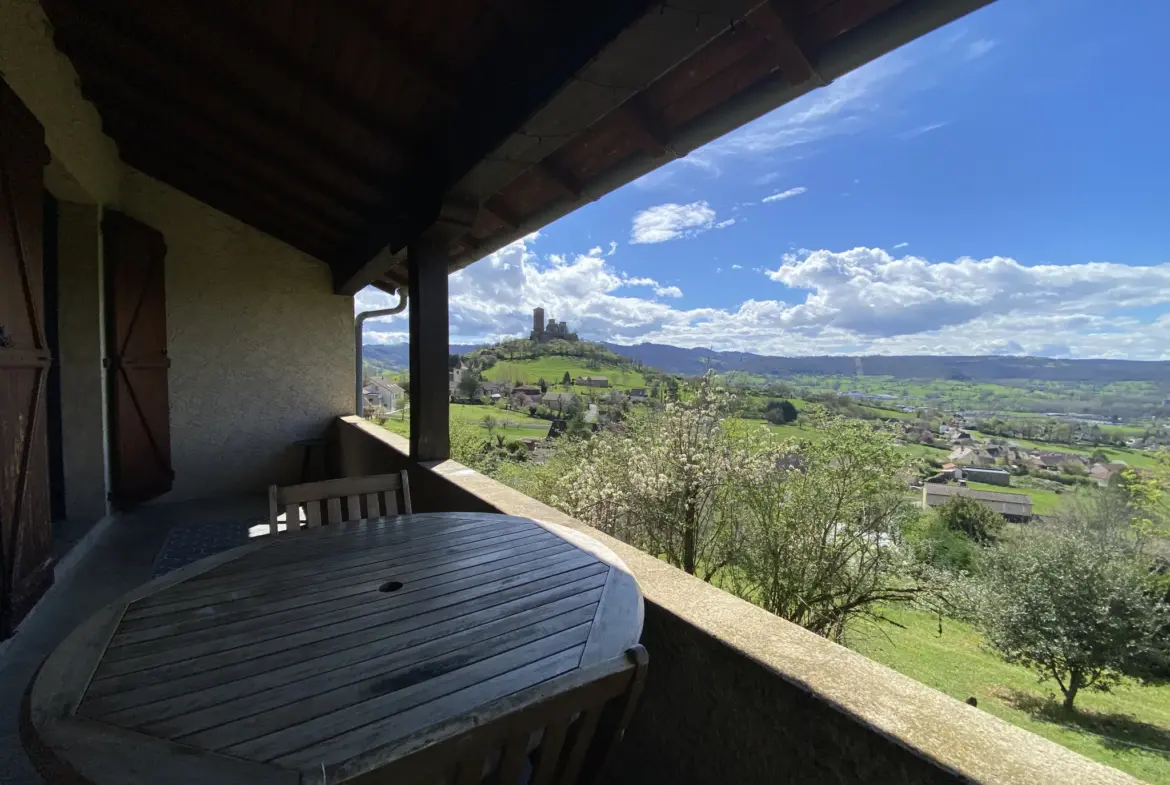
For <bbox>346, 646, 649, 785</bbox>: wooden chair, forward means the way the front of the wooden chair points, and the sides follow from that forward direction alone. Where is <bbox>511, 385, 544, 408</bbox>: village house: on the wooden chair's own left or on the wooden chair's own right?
on the wooden chair's own right

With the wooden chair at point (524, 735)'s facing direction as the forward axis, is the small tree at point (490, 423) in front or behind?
in front

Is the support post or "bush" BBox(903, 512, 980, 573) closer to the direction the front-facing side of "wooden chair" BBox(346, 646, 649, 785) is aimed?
the support post

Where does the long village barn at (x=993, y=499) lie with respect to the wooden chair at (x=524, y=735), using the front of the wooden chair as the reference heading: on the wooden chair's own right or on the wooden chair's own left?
on the wooden chair's own right

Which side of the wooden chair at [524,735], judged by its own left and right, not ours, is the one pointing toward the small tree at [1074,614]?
right

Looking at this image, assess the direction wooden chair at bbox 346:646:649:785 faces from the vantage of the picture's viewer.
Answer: facing away from the viewer and to the left of the viewer

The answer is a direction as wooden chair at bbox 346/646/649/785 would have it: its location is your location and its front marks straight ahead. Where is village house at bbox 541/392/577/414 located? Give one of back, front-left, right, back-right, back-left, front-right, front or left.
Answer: front-right

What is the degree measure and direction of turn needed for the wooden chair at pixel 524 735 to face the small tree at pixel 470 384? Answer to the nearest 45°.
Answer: approximately 45° to its right

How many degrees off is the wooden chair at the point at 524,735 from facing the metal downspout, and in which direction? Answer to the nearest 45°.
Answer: approximately 45° to its right

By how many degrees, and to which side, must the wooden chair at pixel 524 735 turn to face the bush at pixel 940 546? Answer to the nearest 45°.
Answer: approximately 90° to its right

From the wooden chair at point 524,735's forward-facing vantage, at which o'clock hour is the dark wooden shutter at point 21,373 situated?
The dark wooden shutter is roughly at 12 o'clock from the wooden chair.

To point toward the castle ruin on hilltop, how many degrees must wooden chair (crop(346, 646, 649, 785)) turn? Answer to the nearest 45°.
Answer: approximately 45° to its right

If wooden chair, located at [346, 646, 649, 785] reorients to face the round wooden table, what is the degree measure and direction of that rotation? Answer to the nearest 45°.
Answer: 0° — it already faces it
